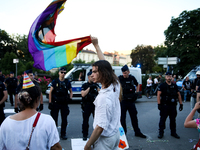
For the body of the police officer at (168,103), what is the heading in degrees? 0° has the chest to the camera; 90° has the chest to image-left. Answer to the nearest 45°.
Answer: approximately 0°

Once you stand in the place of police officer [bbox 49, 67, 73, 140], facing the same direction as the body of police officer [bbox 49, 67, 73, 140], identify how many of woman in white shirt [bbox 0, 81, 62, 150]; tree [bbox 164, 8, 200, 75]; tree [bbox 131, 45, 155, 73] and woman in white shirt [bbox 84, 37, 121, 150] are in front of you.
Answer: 2

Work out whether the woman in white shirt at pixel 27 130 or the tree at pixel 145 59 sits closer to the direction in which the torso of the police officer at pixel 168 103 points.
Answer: the woman in white shirt

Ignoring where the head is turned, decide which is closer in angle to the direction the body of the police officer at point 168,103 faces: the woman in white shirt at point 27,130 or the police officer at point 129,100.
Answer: the woman in white shirt

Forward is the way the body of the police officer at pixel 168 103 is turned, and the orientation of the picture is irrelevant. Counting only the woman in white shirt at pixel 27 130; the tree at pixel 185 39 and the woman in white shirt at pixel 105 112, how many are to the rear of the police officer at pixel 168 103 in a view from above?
1

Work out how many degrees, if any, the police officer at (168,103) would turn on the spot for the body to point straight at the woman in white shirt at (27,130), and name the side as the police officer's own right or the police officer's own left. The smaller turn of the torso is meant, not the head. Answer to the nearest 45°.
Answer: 0° — they already face them

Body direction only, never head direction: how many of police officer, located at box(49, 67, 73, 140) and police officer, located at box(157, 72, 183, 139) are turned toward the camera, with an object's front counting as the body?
2

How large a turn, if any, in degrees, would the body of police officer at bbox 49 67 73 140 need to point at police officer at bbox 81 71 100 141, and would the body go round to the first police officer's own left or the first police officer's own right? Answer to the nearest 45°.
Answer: approximately 90° to the first police officer's own left

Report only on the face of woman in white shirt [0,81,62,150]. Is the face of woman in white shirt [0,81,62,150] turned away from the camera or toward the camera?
away from the camera

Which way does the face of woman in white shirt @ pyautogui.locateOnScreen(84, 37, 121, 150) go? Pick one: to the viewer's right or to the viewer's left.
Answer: to the viewer's left

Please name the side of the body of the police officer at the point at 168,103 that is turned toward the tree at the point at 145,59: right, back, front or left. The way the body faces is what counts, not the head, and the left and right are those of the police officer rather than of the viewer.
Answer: back

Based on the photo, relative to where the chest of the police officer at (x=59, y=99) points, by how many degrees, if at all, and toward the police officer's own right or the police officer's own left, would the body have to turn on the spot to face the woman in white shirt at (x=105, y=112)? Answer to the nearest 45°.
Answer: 0° — they already face them
